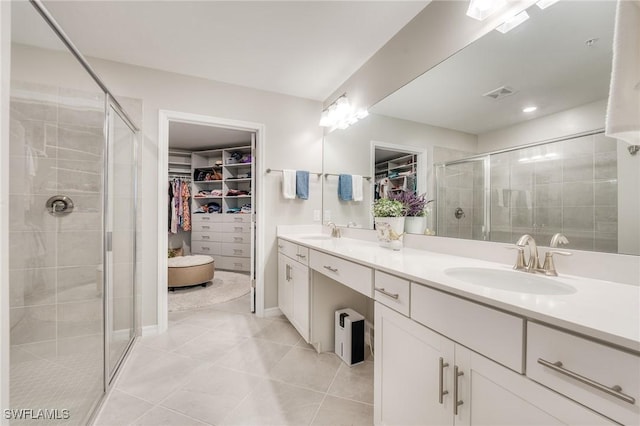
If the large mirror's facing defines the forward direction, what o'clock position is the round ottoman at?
The round ottoman is roughly at 2 o'clock from the large mirror.

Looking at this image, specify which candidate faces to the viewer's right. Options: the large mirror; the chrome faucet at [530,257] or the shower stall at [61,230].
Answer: the shower stall

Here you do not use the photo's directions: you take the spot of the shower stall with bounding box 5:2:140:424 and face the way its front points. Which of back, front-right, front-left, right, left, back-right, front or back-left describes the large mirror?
front-right

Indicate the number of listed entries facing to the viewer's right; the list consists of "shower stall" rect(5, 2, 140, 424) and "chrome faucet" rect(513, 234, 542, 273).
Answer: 1

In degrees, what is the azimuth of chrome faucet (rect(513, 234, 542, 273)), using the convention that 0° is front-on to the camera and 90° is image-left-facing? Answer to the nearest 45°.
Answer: approximately 45°

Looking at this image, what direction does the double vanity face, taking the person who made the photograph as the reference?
facing the viewer and to the left of the viewer

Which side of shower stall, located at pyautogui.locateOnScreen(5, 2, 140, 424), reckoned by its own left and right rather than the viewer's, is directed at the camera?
right

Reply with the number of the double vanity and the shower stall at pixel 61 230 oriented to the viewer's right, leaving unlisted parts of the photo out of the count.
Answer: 1

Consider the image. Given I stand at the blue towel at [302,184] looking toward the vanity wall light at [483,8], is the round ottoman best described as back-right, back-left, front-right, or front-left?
back-right

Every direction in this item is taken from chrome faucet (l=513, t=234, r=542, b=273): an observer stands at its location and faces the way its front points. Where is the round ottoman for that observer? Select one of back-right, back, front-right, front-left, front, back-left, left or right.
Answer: front-right

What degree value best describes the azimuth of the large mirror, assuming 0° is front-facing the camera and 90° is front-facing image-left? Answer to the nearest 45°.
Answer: approximately 45°

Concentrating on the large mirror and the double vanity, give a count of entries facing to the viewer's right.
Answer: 0

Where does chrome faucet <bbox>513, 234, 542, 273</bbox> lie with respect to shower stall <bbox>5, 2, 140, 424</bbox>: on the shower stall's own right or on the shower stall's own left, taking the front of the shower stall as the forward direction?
on the shower stall's own right

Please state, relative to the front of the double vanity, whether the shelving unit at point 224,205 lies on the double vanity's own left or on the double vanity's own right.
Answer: on the double vanity's own right
